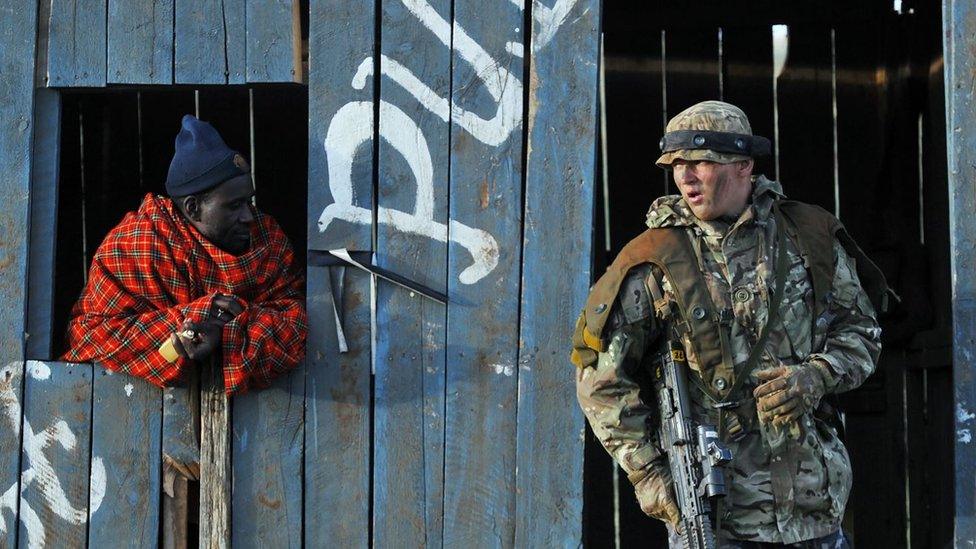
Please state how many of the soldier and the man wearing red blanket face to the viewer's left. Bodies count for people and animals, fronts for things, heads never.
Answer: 0

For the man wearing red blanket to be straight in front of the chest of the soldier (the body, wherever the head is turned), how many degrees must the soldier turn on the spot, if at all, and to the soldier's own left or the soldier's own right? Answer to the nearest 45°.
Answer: approximately 90° to the soldier's own right

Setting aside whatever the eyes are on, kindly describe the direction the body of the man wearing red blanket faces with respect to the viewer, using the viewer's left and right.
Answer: facing the viewer and to the right of the viewer

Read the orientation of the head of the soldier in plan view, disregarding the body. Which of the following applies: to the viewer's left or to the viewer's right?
to the viewer's left

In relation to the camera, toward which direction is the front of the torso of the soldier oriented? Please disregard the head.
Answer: toward the camera

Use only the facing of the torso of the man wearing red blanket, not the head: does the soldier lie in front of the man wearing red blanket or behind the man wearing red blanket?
in front
